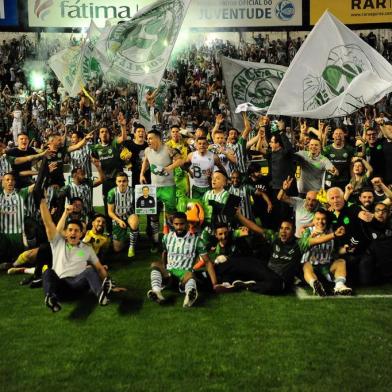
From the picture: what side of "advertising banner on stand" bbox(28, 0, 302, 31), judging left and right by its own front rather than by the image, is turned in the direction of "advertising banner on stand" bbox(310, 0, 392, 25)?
left

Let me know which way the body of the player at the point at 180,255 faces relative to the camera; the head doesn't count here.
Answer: toward the camera

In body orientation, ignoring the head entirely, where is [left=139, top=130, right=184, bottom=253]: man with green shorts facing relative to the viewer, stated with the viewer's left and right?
facing the viewer and to the left of the viewer

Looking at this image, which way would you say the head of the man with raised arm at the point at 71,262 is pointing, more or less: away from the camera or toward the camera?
toward the camera

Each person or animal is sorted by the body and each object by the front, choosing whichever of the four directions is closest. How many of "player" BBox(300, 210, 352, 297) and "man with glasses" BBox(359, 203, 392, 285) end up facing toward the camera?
2

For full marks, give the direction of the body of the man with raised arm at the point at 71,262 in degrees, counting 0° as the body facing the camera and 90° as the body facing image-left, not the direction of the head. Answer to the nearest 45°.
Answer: approximately 0°

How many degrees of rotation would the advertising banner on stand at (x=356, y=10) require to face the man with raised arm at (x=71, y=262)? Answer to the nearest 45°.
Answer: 0° — it already faces them

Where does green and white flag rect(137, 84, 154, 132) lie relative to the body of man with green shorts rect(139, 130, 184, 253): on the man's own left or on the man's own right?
on the man's own right

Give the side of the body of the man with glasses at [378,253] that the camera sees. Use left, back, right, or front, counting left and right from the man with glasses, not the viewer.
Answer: front

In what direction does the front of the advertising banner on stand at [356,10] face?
toward the camera

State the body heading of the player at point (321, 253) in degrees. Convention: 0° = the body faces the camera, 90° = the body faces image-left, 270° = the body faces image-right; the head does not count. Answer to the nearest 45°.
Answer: approximately 0°

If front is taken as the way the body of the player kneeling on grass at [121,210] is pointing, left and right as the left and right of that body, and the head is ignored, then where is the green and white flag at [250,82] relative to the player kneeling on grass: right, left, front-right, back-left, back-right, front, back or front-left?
back-left

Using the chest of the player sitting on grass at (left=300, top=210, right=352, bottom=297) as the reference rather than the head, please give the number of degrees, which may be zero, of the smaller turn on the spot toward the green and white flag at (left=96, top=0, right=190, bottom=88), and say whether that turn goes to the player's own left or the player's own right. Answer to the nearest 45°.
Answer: approximately 135° to the player's own right

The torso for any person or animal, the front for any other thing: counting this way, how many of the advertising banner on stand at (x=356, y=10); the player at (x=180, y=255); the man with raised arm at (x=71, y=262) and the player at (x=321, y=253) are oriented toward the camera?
4

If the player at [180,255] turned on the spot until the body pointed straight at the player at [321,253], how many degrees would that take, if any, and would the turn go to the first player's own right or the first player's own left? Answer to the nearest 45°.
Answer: approximately 90° to the first player's own left

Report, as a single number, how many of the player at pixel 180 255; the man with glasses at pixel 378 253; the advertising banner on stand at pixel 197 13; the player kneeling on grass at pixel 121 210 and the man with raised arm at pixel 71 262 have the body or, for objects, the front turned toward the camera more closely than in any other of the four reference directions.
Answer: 5

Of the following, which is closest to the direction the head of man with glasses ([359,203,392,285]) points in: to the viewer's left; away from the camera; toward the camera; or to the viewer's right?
toward the camera

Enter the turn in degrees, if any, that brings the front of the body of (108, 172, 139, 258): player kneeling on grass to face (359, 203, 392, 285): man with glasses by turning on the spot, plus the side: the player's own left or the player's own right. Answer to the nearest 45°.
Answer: approximately 45° to the player's own left

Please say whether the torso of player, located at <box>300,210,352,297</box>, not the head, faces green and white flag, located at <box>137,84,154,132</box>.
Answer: no

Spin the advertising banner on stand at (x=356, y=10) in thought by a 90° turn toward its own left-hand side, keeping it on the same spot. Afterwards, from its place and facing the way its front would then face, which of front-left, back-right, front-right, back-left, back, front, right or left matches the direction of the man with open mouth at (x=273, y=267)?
right

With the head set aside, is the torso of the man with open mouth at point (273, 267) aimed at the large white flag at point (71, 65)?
no

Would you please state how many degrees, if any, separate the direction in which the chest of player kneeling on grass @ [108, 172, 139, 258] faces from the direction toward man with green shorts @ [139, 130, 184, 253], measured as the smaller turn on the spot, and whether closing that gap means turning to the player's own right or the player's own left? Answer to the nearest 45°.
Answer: approximately 90° to the player's own left
